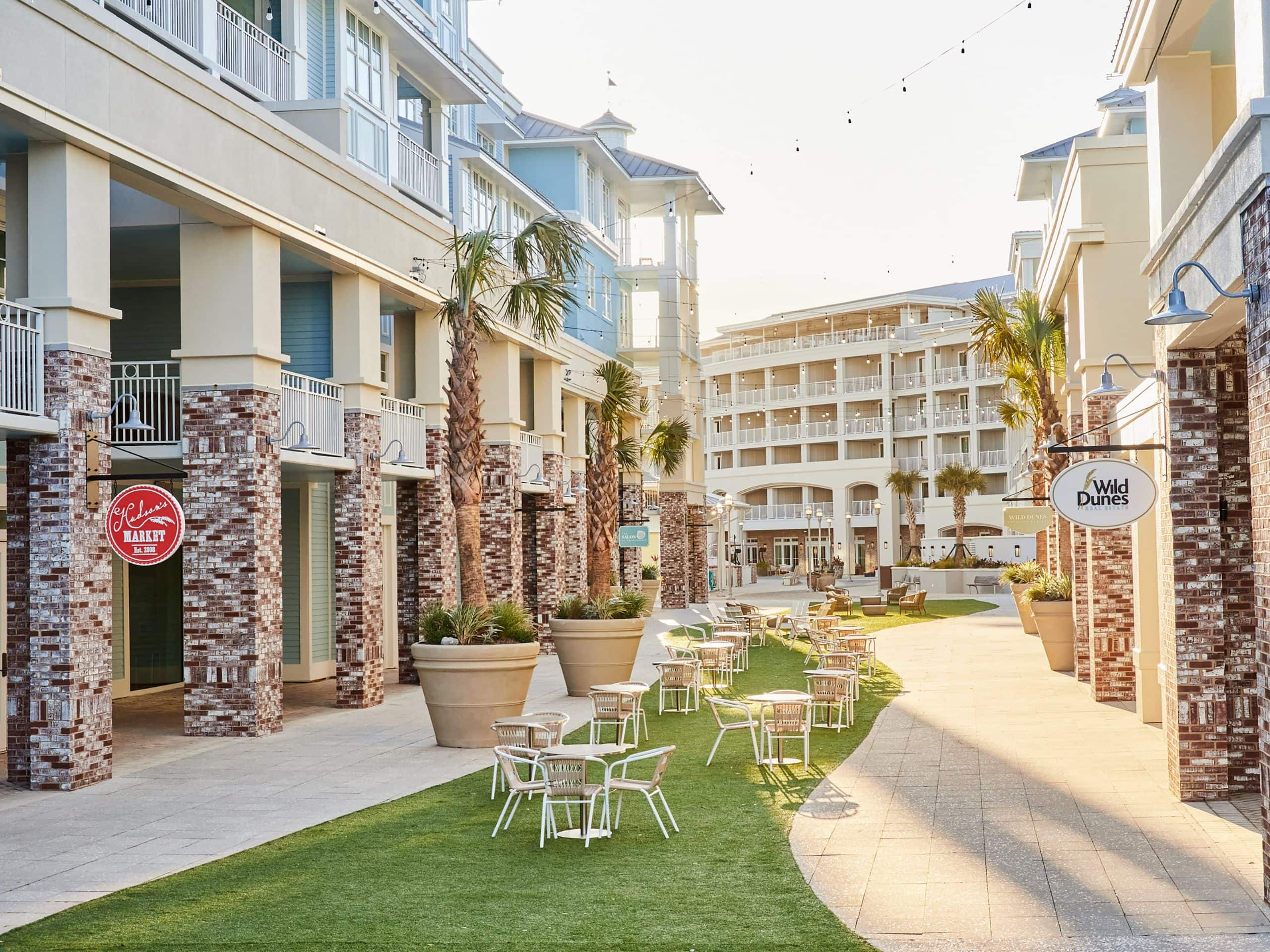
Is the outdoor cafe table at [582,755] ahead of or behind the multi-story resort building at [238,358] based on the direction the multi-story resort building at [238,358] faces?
ahead

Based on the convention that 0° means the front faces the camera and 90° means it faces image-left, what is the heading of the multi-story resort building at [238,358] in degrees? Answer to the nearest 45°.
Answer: approximately 315°

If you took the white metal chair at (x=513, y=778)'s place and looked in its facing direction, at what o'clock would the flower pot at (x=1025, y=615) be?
The flower pot is roughly at 10 o'clock from the white metal chair.

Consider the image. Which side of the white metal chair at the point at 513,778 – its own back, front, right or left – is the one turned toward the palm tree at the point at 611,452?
left

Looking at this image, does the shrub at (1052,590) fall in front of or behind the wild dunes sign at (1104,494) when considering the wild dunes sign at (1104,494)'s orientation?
behind

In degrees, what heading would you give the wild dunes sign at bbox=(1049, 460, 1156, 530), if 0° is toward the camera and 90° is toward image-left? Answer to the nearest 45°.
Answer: approximately 0°

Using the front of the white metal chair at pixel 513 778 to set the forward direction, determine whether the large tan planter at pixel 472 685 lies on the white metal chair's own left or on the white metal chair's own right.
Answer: on the white metal chair's own left

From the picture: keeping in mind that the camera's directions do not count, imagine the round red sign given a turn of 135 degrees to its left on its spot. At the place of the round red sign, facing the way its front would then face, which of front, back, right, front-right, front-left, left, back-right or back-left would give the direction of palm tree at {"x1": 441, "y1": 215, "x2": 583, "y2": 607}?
front

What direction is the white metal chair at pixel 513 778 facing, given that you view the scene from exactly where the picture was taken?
facing to the right of the viewer

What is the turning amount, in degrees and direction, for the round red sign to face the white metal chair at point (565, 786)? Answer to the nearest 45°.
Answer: approximately 45° to its left

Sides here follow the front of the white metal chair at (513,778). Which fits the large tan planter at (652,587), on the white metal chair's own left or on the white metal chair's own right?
on the white metal chair's own left

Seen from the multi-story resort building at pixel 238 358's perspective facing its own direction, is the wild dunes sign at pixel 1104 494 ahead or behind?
ahead

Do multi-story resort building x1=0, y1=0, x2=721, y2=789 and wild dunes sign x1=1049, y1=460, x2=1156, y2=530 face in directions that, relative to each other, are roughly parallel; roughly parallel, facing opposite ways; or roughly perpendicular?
roughly perpendicular

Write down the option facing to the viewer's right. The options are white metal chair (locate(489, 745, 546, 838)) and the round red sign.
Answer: the white metal chair

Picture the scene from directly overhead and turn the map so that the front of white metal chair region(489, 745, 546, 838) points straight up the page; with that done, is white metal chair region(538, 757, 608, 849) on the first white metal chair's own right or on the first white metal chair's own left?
on the first white metal chair's own right
